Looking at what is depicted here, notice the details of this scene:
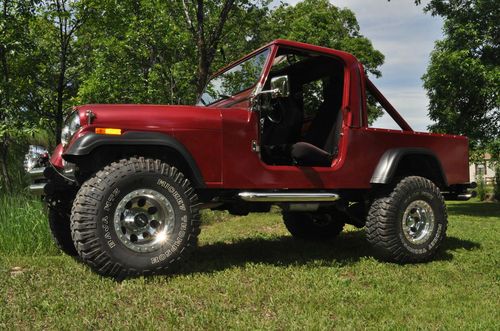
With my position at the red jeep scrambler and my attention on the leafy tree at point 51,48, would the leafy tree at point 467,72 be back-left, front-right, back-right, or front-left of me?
front-right

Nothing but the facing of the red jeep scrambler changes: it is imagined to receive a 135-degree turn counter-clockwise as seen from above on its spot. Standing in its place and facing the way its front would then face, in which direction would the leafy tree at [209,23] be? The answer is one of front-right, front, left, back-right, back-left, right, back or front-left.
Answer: left

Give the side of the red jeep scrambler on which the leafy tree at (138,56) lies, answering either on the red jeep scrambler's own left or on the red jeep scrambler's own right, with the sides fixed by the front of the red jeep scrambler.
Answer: on the red jeep scrambler's own right

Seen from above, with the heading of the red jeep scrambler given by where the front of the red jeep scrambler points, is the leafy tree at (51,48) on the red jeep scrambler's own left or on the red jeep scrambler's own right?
on the red jeep scrambler's own right

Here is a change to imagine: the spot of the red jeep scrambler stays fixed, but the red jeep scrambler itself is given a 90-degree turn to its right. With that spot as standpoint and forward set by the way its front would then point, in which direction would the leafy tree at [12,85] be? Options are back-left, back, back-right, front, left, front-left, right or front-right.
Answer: front

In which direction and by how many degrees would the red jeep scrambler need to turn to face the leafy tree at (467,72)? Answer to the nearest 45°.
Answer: approximately 180°

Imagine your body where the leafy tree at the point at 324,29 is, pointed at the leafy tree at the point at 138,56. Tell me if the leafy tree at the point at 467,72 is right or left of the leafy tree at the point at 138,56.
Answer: left

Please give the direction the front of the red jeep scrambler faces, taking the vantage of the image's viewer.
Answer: facing the viewer and to the left of the viewer

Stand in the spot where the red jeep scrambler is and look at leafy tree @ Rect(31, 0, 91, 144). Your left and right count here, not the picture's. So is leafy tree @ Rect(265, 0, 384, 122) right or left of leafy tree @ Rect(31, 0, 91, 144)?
right

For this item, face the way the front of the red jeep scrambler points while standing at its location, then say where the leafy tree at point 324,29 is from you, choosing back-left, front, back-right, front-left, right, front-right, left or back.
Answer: back-right
